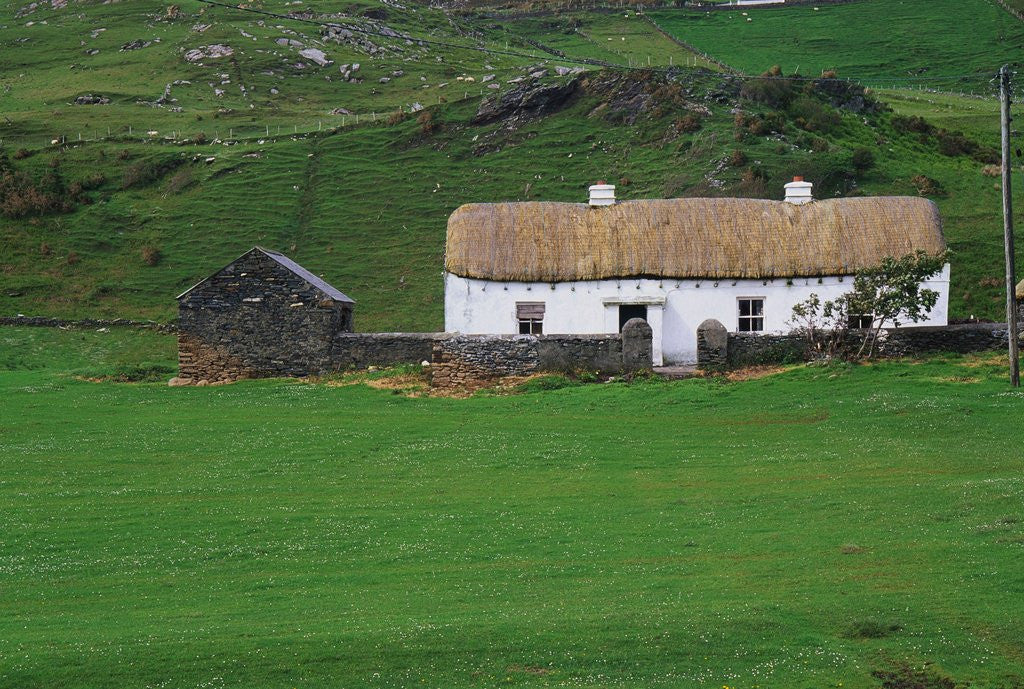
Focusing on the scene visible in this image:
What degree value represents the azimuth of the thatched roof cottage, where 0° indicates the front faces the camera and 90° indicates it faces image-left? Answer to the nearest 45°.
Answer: approximately 0°

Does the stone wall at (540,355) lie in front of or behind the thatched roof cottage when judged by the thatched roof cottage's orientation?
in front
